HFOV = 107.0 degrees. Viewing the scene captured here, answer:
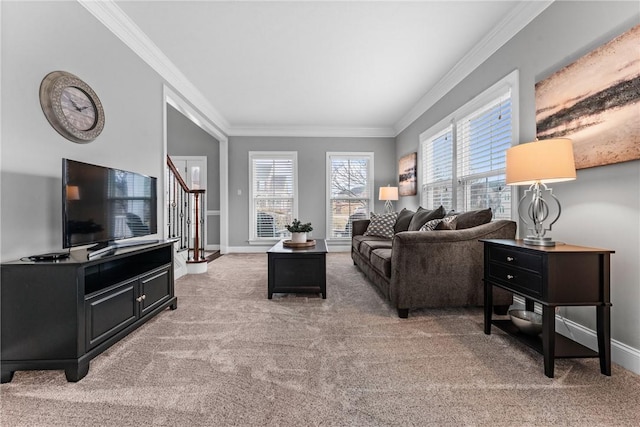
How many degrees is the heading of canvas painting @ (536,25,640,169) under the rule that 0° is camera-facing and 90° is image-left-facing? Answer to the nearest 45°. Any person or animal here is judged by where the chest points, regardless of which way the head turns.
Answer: approximately 45°

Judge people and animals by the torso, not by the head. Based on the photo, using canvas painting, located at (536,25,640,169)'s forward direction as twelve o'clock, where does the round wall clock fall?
The round wall clock is roughly at 12 o'clock from the canvas painting.

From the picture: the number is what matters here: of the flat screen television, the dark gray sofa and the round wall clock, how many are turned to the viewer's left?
1

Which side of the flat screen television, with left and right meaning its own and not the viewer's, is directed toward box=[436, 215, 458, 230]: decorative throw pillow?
front

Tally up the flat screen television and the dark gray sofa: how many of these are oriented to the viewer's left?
1

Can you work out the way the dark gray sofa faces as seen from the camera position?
facing to the left of the viewer

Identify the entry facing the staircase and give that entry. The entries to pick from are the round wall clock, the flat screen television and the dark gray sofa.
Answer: the dark gray sofa

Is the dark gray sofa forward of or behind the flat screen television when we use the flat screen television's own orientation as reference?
forward

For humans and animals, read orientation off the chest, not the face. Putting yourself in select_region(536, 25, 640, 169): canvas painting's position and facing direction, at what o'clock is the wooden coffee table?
The wooden coffee table is roughly at 1 o'clock from the canvas painting.

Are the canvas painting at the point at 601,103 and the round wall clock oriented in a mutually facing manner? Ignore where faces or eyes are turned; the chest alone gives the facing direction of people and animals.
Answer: yes

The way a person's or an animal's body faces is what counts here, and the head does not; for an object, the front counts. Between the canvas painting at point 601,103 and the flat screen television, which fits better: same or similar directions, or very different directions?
very different directions

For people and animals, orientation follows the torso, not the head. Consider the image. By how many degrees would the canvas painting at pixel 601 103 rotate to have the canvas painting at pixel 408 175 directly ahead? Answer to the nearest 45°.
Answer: approximately 90° to its right

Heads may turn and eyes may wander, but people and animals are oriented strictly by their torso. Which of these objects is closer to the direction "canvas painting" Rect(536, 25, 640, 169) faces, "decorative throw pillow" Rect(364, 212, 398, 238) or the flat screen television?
the flat screen television

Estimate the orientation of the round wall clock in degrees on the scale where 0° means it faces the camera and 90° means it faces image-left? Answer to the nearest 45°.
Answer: approximately 315°
